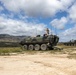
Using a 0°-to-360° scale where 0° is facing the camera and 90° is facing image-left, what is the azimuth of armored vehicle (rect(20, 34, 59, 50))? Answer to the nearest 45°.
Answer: approximately 135°
